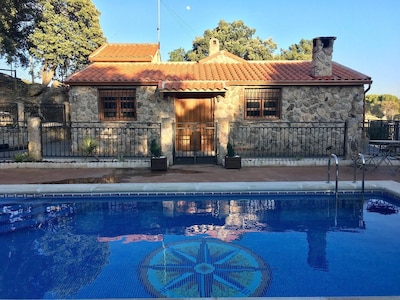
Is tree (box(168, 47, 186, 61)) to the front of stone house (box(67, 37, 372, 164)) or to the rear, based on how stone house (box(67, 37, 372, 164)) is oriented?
to the rear

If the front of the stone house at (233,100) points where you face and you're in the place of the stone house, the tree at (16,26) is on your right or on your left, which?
on your right

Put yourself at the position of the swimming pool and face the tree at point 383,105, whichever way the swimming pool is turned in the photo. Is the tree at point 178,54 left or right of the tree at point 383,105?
left

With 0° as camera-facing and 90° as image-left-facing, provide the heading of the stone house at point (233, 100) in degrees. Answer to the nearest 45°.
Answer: approximately 0°

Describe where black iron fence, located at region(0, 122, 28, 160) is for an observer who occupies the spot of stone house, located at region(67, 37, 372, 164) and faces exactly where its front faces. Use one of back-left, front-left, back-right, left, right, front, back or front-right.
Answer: right

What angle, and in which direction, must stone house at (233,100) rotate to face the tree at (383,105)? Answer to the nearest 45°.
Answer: approximately 135° to its left

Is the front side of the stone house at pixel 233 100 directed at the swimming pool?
yes

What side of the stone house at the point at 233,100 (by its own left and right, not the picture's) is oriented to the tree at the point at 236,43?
back

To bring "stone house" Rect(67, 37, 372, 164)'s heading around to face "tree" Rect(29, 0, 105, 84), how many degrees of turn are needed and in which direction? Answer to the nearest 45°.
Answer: approximately 135° to its right

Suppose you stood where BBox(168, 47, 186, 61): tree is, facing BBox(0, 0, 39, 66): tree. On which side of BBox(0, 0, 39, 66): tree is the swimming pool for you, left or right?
left

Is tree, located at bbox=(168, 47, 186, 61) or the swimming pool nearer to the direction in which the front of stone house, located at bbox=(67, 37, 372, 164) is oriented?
the swimming pool
